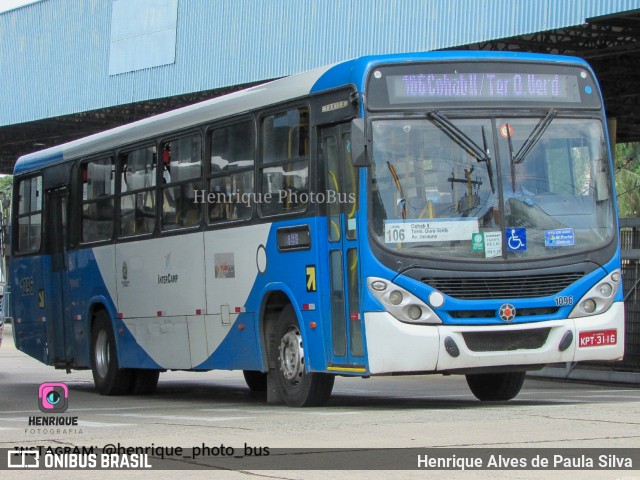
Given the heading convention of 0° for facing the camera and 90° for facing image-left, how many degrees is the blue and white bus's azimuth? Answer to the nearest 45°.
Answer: approximately 315°
